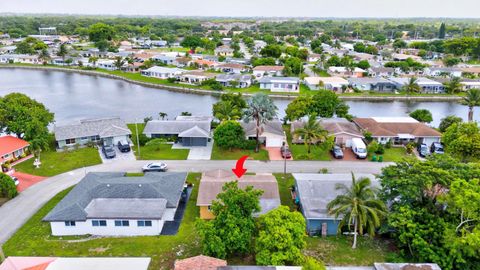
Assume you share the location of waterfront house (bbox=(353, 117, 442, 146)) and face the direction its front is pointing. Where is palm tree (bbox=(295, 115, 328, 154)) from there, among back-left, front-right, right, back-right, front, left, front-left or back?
front-right

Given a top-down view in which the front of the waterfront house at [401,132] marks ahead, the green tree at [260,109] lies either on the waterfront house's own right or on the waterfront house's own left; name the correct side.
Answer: on the waterfront house's own right

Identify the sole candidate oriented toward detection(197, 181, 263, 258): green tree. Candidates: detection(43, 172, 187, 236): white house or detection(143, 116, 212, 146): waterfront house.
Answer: the waterfront house

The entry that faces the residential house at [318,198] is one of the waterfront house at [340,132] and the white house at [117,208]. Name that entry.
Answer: the waterfront house

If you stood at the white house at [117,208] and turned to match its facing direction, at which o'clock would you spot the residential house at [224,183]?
The residential house is roughly at 3 o'clock from the white house.

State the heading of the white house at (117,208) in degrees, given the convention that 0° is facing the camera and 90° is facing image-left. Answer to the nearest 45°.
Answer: approximately 180°

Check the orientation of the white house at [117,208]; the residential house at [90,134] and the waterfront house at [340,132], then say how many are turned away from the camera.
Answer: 1

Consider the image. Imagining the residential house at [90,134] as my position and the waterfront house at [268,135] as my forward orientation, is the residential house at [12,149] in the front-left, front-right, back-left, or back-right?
back-right

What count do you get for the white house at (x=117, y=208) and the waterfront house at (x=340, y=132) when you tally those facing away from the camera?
1

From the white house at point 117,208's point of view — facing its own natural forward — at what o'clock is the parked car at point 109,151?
The parked car is roughly at 12 o'clock from the white house.
